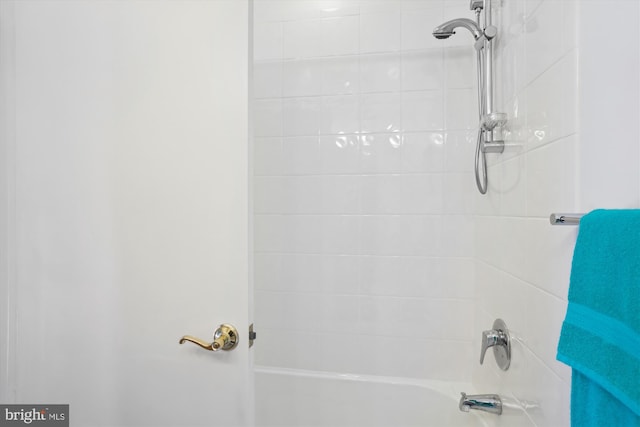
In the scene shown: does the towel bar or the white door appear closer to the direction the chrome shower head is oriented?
the white door

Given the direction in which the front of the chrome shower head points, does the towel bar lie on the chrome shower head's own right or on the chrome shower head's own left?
on the chrome shower head's own left

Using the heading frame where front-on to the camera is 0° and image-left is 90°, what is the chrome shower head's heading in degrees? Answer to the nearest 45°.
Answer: approximately 90°

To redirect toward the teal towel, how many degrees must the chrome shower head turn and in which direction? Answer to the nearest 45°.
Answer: approximately 90° to its left
